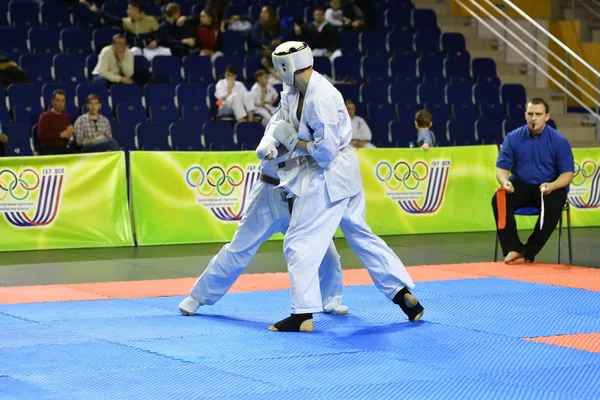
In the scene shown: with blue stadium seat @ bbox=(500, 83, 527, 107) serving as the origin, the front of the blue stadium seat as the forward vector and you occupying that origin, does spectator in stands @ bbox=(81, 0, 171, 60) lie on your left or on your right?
on your right

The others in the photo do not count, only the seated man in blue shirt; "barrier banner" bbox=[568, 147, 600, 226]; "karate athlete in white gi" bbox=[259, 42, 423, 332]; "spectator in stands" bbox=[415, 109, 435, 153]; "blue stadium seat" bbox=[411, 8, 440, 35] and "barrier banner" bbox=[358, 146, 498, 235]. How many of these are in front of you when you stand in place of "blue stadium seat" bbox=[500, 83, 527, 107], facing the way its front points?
5

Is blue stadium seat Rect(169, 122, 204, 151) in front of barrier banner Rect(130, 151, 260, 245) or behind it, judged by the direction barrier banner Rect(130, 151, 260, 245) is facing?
behind

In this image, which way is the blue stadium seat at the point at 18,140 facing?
toward the camera

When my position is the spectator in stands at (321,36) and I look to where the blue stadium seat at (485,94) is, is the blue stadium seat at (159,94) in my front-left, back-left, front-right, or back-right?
back-right

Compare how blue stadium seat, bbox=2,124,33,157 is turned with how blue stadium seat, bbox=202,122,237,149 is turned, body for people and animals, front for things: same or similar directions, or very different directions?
same or similar directions

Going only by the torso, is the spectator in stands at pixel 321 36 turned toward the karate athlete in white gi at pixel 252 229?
yes

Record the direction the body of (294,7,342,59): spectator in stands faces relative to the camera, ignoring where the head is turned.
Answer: toward the camera

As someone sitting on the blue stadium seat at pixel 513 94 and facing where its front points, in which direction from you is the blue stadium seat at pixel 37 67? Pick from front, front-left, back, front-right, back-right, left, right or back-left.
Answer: front-right

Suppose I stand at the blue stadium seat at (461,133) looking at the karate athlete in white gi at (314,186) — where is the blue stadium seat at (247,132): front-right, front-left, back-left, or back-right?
front-right

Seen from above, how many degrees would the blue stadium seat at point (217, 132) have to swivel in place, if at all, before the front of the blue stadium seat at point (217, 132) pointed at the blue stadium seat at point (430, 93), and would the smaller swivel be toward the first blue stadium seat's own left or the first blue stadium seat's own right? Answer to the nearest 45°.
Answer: approximately 135° to the first blue stadium seat's own left

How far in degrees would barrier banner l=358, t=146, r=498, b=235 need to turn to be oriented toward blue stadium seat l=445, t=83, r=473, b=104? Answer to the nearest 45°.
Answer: approximately 180°
